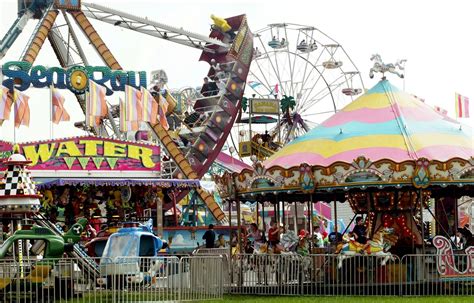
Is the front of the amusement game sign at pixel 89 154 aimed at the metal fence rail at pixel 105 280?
yes

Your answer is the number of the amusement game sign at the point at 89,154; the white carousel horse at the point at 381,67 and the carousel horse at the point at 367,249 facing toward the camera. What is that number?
1

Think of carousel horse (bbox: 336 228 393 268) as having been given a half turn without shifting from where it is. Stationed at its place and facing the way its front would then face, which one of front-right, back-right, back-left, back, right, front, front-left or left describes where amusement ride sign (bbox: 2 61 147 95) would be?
front-right

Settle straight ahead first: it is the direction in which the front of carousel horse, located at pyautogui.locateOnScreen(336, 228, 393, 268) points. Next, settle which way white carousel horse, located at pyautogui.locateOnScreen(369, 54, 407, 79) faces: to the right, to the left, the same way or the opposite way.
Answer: the opposite way

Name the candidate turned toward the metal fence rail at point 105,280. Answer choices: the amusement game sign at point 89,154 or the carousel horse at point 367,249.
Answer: the amusement game sign

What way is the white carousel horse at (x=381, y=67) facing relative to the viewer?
to the viewer's left

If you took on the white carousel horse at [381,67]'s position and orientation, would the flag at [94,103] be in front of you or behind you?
in front
